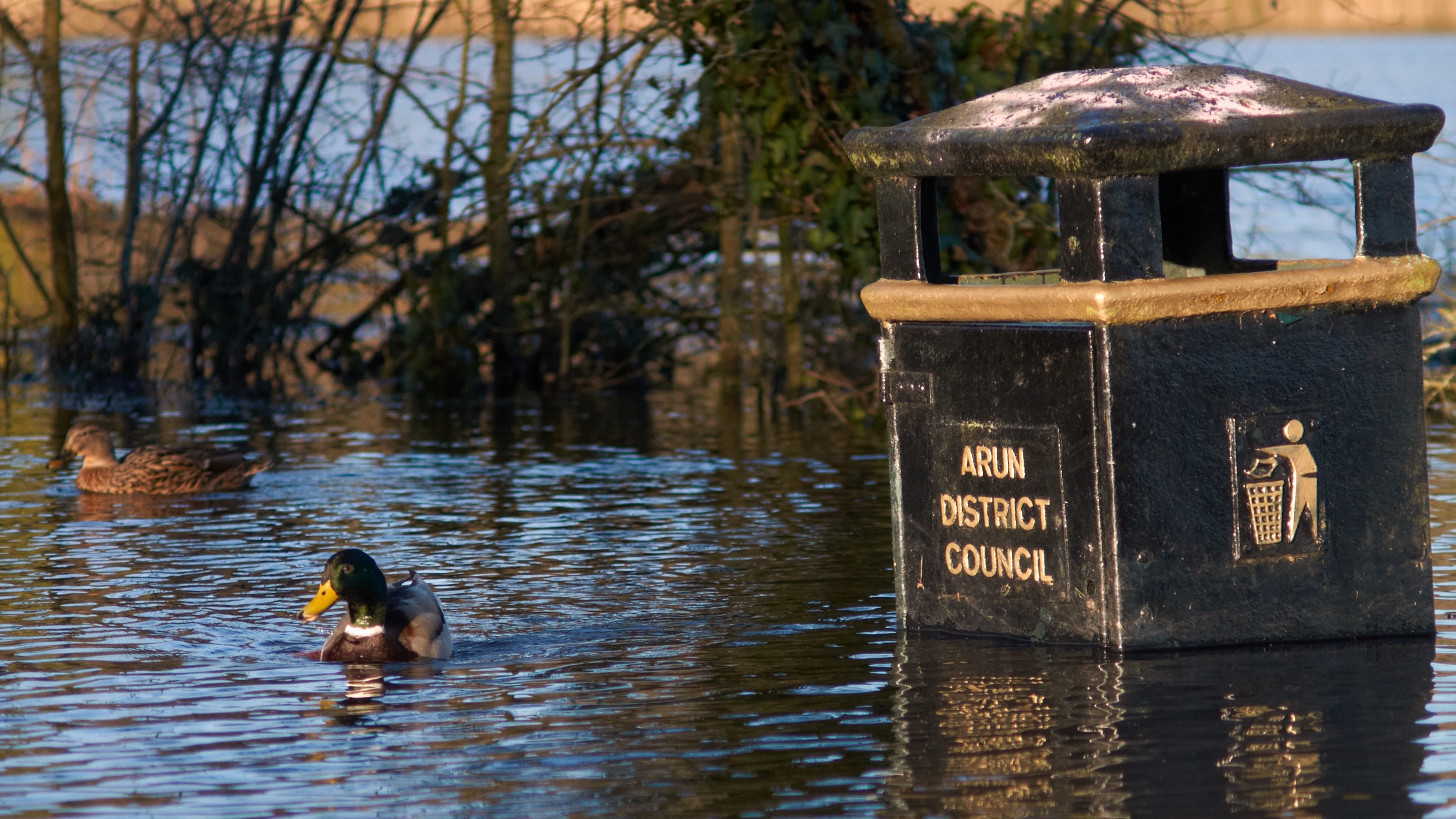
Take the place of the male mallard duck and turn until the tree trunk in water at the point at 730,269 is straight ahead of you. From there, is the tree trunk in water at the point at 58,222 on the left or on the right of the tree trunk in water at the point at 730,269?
left

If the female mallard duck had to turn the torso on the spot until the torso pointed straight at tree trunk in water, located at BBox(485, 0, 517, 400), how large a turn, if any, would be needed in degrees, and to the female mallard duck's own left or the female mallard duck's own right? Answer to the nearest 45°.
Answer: approximately 135° to the female mallard duck's own right

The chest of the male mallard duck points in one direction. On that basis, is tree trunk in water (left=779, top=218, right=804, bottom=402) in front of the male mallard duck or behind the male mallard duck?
behind

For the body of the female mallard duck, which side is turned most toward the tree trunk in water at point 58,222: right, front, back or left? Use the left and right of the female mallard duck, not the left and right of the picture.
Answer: right

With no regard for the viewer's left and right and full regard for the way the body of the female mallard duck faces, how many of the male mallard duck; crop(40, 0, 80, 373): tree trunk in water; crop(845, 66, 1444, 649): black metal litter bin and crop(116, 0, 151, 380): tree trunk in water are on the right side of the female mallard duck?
2

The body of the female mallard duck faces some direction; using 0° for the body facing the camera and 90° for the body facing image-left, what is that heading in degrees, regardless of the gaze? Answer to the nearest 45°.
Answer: approximately 90°

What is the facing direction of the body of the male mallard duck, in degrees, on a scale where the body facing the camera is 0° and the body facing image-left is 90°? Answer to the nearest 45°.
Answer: approximately 45°

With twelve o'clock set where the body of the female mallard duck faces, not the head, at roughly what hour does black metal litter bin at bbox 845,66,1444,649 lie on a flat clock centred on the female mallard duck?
The black metal litter bin is roughly at 8 o'clock from the female mallard duck.

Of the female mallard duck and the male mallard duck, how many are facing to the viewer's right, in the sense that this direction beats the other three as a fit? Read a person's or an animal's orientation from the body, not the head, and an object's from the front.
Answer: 0

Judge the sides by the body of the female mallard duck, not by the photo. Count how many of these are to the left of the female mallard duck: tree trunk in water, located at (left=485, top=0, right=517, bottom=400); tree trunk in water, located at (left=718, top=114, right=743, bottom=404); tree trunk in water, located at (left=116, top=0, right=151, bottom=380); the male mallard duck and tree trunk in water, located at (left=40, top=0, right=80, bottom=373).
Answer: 1

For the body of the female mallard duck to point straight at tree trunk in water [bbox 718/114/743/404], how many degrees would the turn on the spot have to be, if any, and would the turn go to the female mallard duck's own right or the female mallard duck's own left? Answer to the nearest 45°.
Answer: approximately 135° to the female mallard duck's own right

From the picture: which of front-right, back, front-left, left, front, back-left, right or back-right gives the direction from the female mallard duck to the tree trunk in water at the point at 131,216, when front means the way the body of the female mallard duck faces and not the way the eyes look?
right
